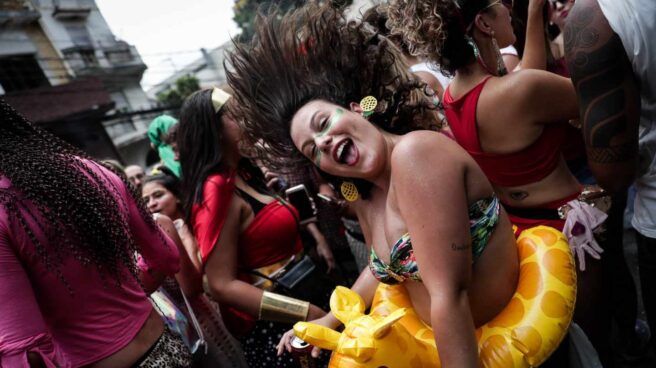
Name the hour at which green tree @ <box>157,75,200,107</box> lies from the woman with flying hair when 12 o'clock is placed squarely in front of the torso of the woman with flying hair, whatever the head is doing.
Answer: The green tree is roughly at 4 o'clock from the woman with flying hair.

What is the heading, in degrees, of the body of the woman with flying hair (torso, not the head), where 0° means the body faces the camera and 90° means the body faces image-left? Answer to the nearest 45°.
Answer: approximately 45°

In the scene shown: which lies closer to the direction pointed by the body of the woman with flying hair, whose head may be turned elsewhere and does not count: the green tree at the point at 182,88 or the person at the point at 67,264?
the person

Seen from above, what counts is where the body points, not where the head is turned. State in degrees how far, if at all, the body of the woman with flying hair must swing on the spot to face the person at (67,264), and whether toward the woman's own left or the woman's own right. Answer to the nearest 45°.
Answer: approximately 45° to the woman's own right
